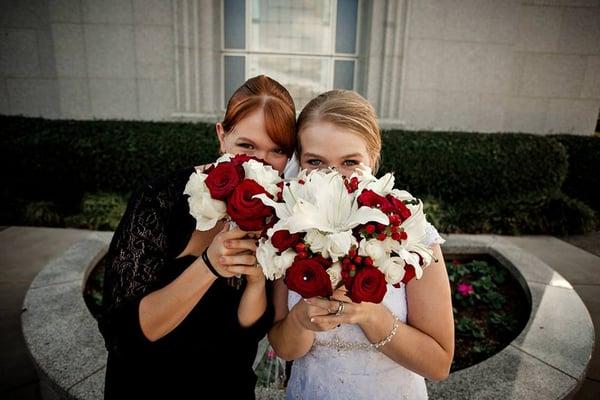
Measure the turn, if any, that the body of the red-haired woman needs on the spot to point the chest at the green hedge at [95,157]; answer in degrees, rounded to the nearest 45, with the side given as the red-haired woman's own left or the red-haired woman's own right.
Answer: approximately 135° to the red-haired woman's own left

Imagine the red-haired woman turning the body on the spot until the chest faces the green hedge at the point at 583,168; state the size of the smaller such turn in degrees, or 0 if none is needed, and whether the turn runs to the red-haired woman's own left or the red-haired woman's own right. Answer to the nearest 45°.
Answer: approximately 90° to the red-haired woman's own left

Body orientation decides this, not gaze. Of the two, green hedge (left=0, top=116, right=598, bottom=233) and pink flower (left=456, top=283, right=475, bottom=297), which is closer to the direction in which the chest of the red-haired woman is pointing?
the pink flower

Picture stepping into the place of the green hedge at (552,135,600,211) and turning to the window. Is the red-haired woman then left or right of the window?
left

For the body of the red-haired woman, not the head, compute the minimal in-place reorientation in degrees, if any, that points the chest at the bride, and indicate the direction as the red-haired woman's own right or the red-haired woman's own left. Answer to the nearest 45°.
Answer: approximately 45° to the red-haired woman's own left

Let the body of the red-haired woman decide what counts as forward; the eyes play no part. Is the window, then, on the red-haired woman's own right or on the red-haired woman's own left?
on the red-haired woman's own left

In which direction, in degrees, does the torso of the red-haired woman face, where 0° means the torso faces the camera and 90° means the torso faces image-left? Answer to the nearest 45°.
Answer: approximately 315°

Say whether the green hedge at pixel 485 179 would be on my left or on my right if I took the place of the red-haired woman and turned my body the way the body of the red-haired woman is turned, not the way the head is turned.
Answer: on my left
